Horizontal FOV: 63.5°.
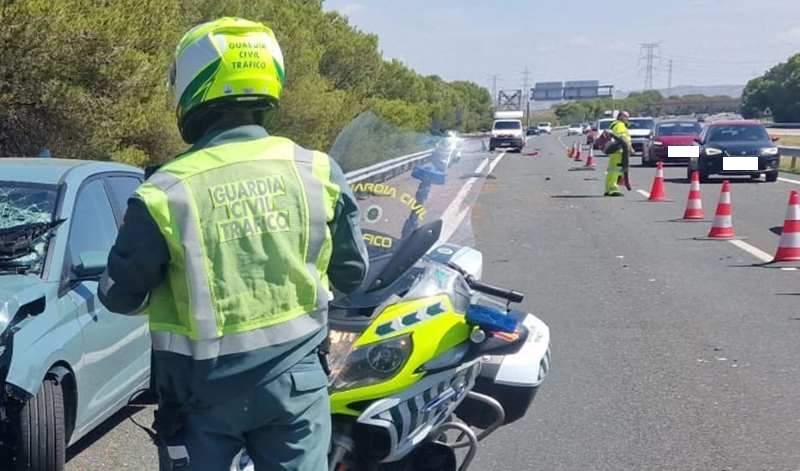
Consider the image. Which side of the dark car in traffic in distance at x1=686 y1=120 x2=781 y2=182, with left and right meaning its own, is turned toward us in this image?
front

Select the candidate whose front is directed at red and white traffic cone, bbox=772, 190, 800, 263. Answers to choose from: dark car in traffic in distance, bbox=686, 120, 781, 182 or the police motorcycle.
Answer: the dark car in traffic in distance

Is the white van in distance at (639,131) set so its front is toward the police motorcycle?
yes

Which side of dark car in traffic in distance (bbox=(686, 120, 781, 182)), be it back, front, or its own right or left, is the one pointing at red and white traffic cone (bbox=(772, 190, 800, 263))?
front

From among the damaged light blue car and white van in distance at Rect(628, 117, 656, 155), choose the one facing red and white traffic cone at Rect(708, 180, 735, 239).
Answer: the white van in distance

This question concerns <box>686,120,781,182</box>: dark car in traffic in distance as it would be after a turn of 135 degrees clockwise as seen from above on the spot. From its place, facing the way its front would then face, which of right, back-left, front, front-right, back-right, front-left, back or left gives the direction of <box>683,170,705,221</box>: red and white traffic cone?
back-left

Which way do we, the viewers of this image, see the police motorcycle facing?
facing the viewer and to the left of the viewer

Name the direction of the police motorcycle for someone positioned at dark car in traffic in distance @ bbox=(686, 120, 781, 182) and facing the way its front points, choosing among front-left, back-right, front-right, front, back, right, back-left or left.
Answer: front
